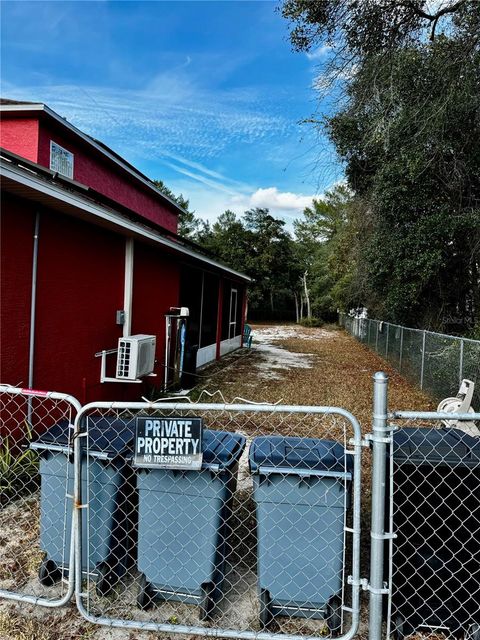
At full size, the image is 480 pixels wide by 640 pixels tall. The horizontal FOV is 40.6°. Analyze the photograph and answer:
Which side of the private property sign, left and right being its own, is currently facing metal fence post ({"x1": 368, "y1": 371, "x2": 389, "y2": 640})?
left

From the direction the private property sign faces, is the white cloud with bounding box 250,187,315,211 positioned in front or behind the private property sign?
behind

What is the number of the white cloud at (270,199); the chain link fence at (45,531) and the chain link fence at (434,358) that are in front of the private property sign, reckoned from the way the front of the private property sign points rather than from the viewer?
0

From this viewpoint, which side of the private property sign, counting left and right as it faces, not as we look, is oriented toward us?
front

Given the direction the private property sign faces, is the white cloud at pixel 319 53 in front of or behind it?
behind

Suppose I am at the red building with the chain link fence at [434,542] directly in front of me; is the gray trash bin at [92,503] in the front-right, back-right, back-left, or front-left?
front-right

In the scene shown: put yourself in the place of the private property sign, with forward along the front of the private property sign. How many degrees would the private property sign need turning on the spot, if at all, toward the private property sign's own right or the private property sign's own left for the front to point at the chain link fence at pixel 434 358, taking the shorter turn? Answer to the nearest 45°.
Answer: approximately 135° to the private property sign's own left

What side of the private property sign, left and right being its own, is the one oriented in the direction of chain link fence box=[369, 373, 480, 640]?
left

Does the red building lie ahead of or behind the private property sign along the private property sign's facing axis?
behind
